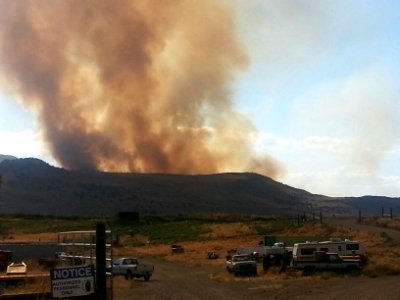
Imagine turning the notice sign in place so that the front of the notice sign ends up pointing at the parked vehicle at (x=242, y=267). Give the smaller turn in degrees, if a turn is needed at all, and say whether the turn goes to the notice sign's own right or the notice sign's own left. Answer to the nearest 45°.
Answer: approximately 180°

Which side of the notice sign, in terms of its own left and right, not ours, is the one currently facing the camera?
front

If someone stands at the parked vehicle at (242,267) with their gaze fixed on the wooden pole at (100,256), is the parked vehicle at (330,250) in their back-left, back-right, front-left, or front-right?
back-left

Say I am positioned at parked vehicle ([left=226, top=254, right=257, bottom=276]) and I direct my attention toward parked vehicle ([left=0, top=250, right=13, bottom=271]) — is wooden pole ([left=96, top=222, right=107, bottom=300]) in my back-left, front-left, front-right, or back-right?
front-left

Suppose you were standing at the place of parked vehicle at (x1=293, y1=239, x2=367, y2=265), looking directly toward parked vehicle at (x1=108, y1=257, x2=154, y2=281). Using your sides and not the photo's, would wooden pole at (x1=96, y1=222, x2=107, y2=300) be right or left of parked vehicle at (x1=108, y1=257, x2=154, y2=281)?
left

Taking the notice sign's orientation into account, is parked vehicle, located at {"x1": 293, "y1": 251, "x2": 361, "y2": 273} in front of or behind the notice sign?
behind

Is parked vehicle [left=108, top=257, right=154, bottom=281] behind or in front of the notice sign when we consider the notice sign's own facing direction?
behind

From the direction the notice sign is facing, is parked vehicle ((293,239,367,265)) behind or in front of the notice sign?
behind

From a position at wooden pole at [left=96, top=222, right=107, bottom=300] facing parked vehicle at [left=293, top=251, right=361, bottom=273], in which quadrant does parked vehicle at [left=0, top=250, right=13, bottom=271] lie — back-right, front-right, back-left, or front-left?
front-left
